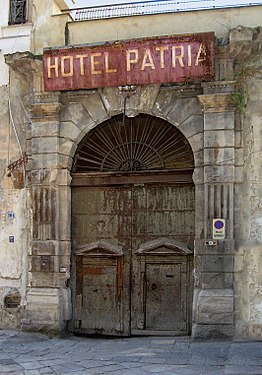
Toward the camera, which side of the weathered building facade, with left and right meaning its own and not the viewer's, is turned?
front

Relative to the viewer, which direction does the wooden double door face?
toward the camera
